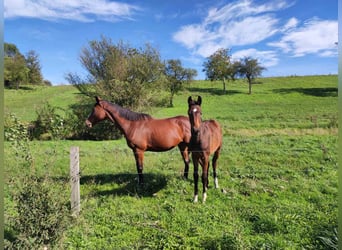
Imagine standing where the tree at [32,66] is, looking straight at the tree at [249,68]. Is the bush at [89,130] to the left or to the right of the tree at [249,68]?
right

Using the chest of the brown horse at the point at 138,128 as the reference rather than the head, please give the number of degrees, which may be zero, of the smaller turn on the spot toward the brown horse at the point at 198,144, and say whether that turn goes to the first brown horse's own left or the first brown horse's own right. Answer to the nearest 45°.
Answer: approximately 135° to the first brown horse's own left

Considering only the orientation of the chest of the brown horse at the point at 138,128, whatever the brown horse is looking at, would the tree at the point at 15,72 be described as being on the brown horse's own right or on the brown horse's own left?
on the brown horse's own right

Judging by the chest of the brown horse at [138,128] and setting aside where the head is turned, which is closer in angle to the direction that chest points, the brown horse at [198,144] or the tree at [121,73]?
the tree

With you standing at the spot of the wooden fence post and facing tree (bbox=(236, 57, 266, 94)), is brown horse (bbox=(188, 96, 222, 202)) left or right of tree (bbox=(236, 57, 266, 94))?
right

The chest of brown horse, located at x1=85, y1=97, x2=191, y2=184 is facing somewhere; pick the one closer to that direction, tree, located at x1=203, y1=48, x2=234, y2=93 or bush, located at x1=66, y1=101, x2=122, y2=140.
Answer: the bush

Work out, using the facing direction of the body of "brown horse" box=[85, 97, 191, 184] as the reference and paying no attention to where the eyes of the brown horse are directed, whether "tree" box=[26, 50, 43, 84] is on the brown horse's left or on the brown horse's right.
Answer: on the brown horse's right

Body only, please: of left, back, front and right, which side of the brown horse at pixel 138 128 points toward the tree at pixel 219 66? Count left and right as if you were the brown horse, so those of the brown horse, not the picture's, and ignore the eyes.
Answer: right

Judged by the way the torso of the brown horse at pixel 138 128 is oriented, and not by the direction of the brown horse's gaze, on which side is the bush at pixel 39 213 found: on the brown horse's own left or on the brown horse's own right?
on the brown horse's own left

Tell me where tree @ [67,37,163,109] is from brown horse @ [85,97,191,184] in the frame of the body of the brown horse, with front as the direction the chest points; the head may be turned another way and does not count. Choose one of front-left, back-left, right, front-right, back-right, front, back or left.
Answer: right

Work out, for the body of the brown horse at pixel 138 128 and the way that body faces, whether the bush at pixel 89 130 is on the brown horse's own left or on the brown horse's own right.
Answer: on the brown horse's own right

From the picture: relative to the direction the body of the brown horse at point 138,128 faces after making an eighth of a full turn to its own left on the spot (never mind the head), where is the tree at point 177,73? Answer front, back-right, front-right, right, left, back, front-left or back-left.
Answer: back-right

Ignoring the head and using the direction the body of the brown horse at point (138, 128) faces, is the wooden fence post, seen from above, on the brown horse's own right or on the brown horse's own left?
on the brown horse's own left

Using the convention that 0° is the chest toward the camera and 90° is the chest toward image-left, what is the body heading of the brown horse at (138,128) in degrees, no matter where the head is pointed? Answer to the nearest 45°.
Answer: approximately 90°

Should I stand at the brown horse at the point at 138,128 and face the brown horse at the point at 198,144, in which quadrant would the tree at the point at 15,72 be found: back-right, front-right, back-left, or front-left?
back-left
